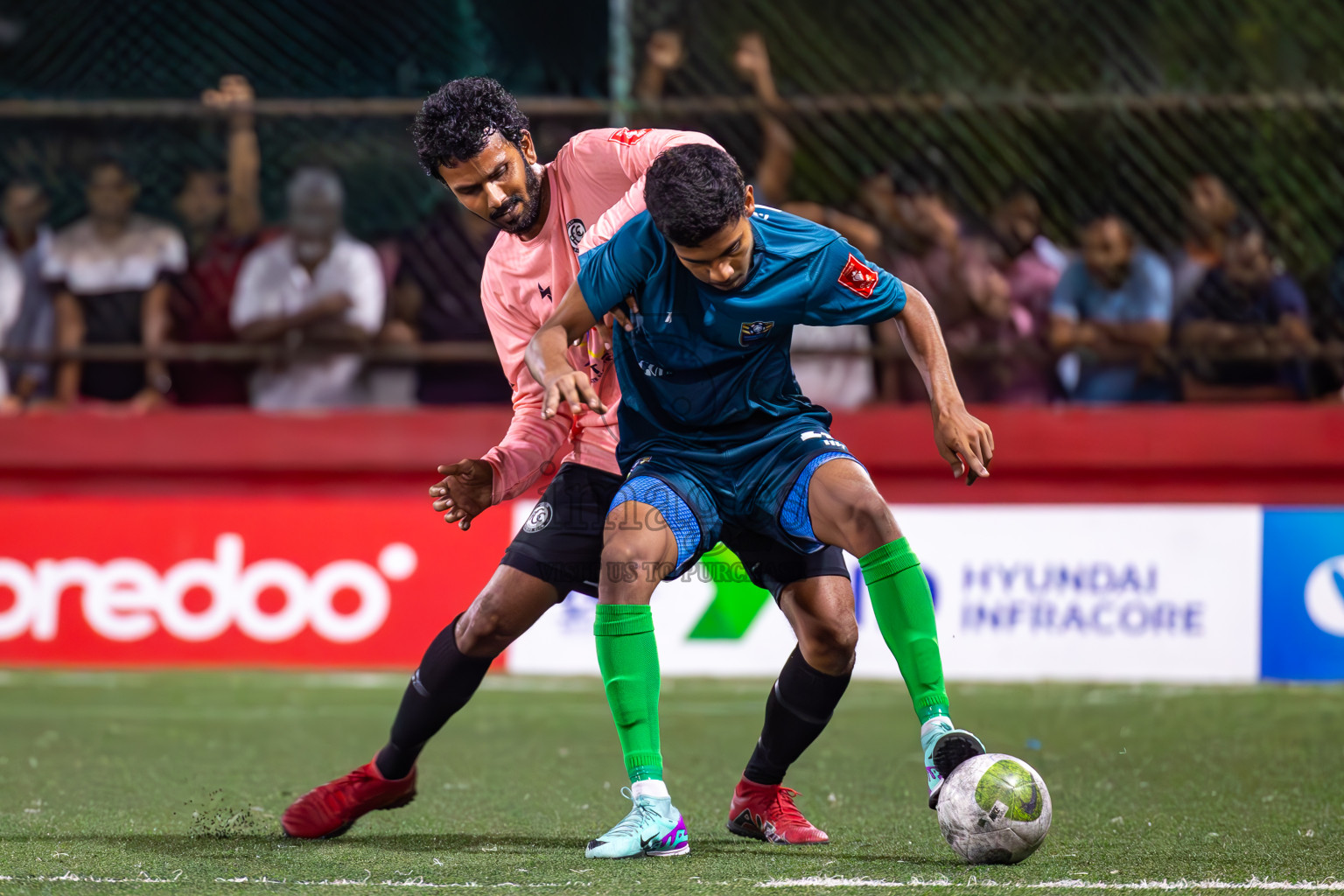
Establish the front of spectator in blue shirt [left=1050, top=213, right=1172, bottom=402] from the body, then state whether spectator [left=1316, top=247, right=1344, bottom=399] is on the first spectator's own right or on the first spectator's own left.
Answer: on the first spectator's own left

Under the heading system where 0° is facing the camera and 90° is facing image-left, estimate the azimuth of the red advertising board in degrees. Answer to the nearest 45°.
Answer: approximately 0°
